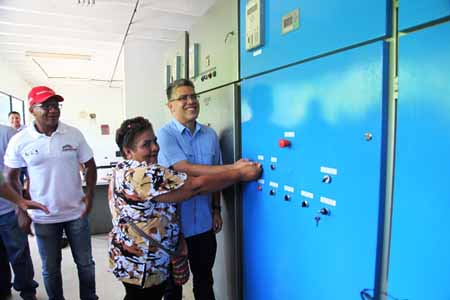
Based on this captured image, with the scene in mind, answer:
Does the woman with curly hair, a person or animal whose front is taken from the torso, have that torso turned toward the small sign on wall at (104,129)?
no

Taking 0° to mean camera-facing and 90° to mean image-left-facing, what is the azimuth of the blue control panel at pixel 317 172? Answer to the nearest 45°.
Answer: approximately 45°

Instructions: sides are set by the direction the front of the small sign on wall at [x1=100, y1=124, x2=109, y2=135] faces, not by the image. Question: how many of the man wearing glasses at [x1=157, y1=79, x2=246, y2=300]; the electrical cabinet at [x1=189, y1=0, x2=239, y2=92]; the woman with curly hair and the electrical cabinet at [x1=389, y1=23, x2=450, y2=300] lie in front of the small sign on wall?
4

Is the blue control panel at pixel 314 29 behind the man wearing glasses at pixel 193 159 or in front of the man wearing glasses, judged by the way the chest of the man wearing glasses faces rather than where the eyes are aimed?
in front

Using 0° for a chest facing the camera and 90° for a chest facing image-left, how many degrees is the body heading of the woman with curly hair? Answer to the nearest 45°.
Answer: approximately 225°

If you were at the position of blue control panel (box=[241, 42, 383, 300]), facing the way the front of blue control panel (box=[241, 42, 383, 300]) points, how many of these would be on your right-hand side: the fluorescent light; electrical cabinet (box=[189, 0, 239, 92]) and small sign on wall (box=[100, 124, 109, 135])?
3

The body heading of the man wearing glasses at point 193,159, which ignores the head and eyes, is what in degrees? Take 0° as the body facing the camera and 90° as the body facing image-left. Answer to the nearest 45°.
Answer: approximately 315°

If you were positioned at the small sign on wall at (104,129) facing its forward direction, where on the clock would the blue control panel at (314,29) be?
The blue control panel is roughly at 12 o'clock from the small sign on wall.

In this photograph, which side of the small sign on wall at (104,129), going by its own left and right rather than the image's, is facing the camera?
front

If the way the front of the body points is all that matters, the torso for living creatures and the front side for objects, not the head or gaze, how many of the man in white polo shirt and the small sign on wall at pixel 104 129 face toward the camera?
2

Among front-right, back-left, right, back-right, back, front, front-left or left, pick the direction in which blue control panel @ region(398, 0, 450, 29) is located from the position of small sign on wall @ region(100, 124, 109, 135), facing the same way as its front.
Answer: front

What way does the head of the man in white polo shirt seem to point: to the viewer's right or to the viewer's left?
to the viewer's right

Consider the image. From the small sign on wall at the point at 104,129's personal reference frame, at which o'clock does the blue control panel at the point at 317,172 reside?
The blue control panel is roughly at 12 o'clock from the small sign on wall.

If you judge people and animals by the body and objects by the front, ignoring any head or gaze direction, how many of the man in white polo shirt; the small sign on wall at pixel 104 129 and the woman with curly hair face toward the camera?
2

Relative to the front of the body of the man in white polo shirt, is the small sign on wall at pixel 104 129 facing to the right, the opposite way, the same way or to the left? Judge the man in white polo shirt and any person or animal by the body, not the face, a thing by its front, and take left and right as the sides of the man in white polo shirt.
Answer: the same way

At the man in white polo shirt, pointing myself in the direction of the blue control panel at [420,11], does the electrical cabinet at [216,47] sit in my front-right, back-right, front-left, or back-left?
front-left
